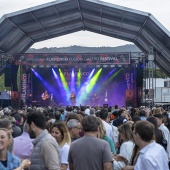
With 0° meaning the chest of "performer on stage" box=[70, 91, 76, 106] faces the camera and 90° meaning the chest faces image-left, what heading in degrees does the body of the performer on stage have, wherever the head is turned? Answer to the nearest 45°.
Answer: approximately 0°

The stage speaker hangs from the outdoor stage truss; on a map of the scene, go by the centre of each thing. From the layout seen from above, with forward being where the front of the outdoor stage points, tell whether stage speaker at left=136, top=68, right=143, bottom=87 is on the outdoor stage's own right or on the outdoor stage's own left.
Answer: on the outdoor stage's own left

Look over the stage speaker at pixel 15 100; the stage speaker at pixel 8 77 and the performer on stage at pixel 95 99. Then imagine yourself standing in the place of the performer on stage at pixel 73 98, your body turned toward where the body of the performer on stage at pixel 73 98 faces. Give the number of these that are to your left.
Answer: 1

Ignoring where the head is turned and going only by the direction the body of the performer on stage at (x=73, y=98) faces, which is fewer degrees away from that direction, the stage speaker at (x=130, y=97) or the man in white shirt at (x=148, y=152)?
the man in white shirt

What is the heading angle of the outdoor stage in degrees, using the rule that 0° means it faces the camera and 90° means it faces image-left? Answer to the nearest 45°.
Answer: approximately 0°

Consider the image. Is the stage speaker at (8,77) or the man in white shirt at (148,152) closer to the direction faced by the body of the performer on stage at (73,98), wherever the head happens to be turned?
the man in white shirt

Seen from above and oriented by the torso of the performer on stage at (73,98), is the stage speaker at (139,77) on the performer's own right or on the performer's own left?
on the performer's own left
